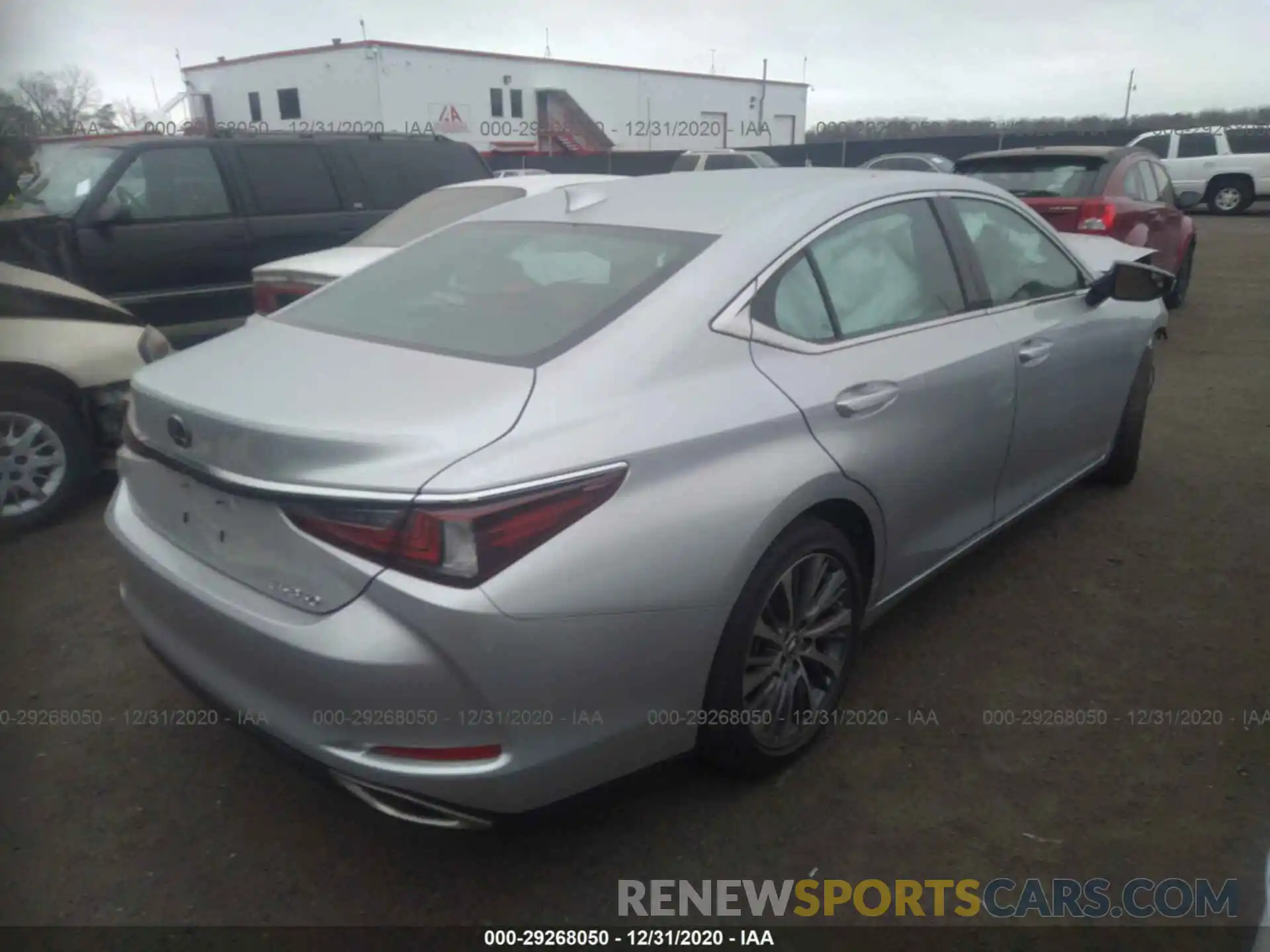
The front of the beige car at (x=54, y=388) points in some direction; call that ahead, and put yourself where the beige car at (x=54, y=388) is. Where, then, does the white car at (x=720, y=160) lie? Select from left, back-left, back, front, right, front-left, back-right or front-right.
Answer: front-left

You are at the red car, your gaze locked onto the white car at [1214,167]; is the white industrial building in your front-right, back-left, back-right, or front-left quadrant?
front-left

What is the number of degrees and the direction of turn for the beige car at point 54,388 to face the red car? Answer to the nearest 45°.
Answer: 0° — it already faces it

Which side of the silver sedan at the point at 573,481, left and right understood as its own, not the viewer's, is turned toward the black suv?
left

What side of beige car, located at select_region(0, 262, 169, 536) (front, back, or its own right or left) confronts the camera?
right

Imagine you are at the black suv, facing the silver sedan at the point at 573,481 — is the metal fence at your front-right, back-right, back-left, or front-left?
back-left

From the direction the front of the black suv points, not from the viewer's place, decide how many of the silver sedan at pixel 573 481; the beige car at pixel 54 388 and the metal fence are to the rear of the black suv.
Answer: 1

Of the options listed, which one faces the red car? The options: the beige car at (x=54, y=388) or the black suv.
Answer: the beige car

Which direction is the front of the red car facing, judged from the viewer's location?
facing away from the viewer and to the right of the viewer

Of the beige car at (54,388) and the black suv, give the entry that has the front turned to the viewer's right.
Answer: the beige car

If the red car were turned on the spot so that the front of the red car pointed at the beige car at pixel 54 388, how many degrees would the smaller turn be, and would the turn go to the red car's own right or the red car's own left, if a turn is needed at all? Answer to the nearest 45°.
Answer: approximately 180°

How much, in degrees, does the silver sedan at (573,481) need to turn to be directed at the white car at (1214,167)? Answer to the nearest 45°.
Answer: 0° — it already faces it

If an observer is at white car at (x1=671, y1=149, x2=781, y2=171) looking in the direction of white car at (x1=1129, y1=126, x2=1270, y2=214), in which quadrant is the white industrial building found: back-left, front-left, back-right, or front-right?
back-left

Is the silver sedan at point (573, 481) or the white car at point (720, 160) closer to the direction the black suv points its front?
the silver sedan

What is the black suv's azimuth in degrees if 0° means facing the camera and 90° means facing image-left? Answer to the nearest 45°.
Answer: approximately 45°

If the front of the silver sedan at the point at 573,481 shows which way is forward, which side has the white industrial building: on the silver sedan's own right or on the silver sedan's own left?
on the silver sedan's own left

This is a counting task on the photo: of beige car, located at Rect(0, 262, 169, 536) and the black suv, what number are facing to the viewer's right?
1
